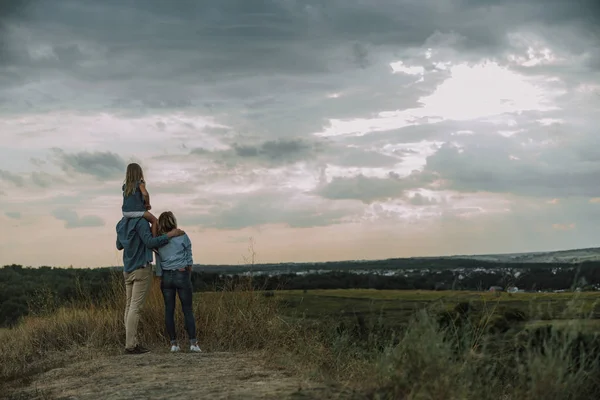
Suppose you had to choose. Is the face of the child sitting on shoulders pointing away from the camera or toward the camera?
away from the camera

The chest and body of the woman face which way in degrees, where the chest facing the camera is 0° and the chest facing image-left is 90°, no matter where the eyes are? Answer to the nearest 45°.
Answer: approximately 180°

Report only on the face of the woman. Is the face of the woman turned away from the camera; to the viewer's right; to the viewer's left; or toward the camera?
away from the camera

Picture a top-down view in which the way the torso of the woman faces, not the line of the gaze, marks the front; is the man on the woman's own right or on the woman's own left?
on the woman's own left
